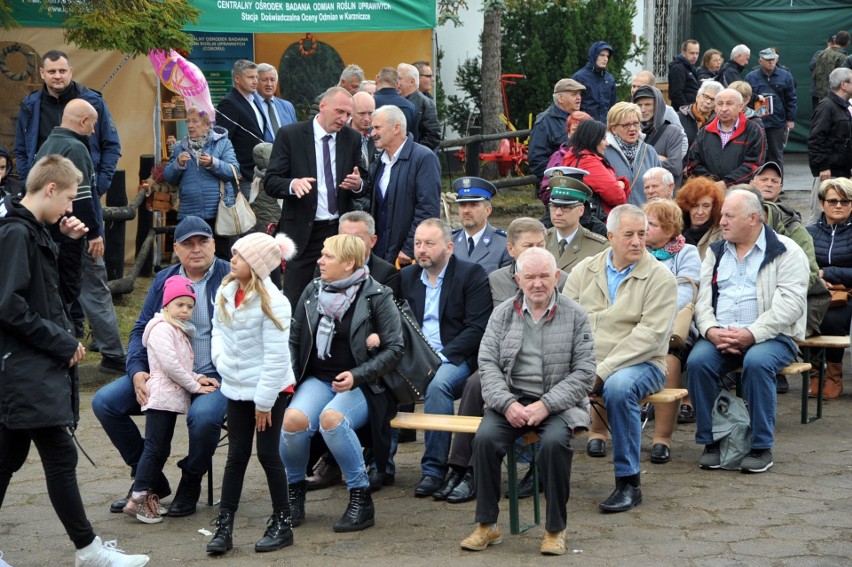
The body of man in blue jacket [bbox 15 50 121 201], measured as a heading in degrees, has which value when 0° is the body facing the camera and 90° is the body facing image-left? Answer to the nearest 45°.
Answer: approximately 0°

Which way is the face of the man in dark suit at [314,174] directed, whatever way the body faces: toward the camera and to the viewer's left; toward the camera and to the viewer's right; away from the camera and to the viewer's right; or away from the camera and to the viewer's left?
toward the camera and to the viewer's right

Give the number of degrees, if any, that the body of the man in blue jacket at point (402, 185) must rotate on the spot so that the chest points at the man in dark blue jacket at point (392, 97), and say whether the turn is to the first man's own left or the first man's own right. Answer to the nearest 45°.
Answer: approximately 135° to the first man's own right

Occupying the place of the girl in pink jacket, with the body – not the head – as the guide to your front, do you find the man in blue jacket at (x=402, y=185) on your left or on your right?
on your left

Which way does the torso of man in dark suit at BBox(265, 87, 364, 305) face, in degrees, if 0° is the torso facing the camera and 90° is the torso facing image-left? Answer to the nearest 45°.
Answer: approximately 315°

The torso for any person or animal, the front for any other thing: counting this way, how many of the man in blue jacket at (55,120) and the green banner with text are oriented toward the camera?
2

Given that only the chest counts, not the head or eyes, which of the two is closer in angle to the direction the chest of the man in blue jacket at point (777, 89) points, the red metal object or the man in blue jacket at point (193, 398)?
the man in blue jacket

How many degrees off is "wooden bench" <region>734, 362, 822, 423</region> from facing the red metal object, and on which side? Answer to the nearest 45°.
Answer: approximately 90° to its right
